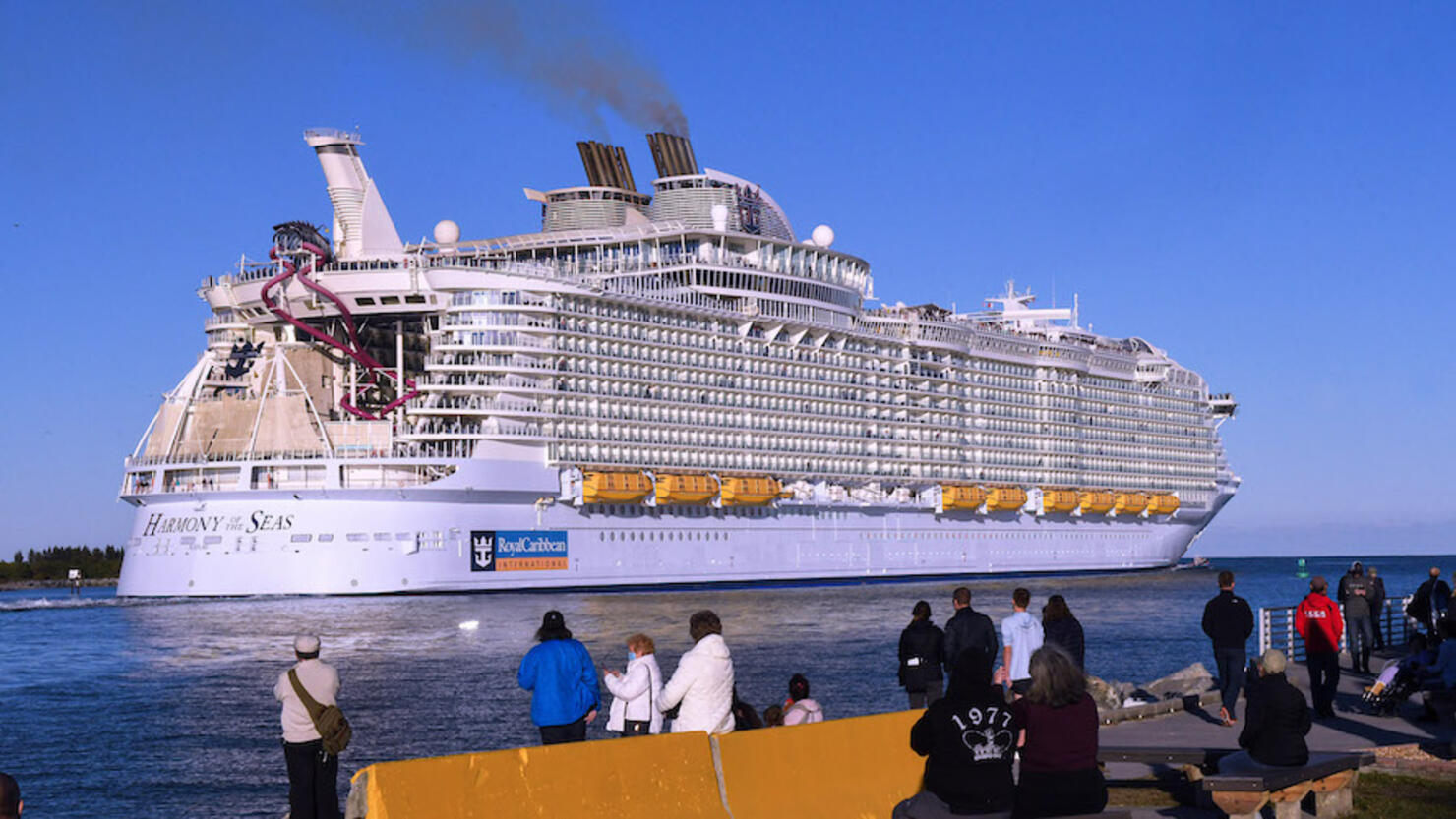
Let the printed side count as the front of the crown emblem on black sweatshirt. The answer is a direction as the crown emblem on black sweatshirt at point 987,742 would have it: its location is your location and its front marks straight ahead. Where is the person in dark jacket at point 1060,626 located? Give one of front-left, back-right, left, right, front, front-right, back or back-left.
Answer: back

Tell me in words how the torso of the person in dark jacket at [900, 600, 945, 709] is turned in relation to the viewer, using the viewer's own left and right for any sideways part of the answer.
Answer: facing away from the viewer

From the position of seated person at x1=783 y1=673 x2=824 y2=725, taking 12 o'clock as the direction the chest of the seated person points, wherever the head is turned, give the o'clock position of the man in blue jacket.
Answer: The man in blue jacket is roughly at 8 o'clock from the seated person.

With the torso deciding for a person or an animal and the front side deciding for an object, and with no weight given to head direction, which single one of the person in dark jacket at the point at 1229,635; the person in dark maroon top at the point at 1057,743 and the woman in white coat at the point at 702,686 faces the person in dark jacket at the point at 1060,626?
the person in dark maroon top at the point at 1057,743

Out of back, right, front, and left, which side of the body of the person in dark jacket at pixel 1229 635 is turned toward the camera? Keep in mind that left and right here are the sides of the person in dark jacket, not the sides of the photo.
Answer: back

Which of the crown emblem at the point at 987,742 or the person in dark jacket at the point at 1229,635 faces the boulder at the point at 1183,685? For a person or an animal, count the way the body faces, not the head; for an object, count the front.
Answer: the person in dark jacket

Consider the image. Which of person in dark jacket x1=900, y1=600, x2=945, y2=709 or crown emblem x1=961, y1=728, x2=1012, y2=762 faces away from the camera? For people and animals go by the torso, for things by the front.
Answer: the person in dark jacket

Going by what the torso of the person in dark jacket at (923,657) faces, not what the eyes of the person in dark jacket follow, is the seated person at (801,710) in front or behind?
behind

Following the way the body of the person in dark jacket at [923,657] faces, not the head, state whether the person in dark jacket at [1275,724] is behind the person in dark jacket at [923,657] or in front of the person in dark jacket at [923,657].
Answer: behind

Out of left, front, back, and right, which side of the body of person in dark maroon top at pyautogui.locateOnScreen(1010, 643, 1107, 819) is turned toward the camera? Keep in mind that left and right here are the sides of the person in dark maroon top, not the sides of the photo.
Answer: back

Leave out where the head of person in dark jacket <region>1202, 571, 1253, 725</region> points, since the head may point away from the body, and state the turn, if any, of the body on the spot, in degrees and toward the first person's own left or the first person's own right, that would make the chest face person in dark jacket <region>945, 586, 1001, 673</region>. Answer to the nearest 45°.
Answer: approximately 135° to the first person's own left

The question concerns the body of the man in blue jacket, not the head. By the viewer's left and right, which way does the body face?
facing away from the viewer

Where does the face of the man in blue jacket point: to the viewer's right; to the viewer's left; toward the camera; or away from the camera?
away from the camera
